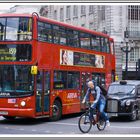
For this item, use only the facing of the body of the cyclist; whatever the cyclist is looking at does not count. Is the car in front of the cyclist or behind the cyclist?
behind

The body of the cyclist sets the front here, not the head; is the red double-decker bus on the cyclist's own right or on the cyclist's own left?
on the cyclist's own right

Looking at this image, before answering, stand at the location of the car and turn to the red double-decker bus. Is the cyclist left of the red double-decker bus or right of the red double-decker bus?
left

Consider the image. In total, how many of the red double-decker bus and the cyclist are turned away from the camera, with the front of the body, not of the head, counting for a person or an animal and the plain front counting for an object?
0

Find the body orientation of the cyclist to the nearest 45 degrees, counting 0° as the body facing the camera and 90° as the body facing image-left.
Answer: approximately 45°

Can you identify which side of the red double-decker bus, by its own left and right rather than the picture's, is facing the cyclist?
left

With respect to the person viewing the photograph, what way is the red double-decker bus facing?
facing the viewer and to the left of the viewer

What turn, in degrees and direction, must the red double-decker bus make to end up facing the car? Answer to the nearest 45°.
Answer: approximately 135° to its left
